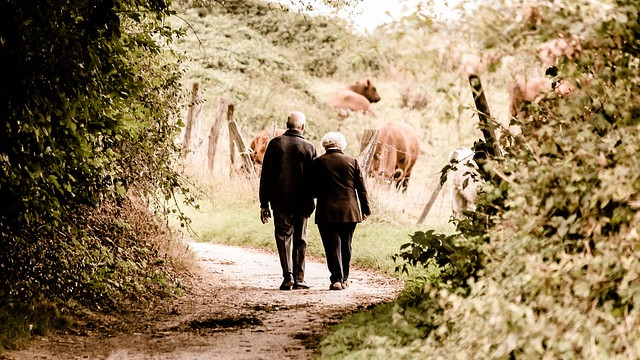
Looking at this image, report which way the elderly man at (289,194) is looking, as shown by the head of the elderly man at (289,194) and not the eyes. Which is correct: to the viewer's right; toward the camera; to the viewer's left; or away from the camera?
away from the camera

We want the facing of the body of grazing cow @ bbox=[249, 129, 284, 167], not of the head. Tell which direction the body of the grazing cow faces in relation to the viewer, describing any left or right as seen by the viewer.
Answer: facing to the left of the viewer

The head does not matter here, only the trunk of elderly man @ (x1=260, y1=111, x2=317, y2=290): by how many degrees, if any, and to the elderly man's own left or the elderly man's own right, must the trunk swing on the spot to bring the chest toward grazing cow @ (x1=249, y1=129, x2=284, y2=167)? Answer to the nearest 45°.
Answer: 0° — they already face it

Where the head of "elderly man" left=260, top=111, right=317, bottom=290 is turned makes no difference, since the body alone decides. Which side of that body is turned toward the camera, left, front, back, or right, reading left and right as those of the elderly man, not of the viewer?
back

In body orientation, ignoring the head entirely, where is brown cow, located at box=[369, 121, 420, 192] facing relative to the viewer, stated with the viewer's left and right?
facing the viewer and to the left of the viewer

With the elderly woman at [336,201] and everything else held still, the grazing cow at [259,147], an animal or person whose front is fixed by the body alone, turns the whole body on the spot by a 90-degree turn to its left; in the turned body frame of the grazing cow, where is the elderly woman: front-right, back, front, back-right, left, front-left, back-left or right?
front

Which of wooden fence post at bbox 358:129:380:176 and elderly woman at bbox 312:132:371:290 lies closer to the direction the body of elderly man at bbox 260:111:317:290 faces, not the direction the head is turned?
the wooden fence post

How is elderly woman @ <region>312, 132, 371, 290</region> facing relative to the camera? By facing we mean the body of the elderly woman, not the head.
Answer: away from the camera
